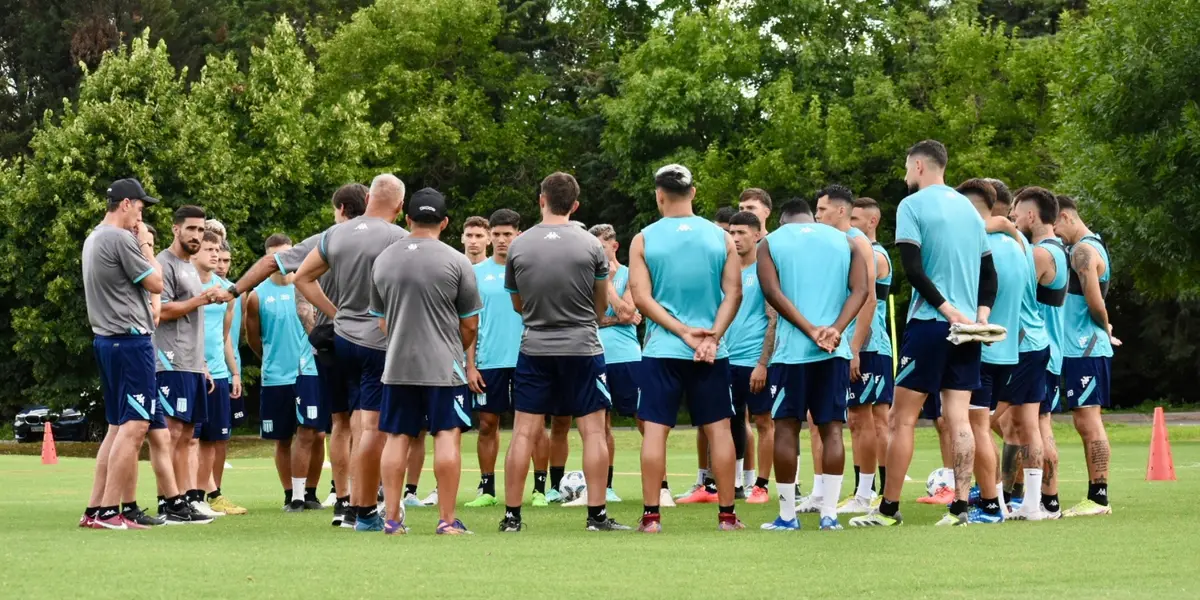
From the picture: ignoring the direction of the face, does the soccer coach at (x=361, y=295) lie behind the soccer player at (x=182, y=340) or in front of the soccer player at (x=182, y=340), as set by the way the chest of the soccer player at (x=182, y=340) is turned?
in front

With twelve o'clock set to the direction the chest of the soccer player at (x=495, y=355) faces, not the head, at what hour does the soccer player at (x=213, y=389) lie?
the soccer player at (x=213, y=389) is roughly at 3 o'clock from the soccer player at (x=495, y=355).

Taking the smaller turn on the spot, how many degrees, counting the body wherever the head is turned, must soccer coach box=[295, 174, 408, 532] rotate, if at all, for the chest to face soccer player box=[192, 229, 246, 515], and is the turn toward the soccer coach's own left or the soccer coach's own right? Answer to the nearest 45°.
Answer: approximately 90° to the soccer coach's own left

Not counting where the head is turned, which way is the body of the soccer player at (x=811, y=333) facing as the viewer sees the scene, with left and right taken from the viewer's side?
facing away from the viewer

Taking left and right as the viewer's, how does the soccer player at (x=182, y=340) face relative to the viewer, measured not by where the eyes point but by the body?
facing the viewer and to the right of the viewer

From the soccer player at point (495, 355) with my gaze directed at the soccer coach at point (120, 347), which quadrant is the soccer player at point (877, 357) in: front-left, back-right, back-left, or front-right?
back-left

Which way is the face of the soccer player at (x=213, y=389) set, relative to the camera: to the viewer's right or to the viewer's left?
to the viewer's right

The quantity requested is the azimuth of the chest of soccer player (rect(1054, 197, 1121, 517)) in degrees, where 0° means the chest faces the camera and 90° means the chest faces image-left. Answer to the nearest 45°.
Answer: approximately 90°

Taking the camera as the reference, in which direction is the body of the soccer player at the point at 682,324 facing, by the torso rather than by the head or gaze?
away from the camera

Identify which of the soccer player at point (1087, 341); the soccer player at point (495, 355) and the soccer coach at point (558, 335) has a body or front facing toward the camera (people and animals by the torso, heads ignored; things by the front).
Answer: the soccer player at point (495, 355)

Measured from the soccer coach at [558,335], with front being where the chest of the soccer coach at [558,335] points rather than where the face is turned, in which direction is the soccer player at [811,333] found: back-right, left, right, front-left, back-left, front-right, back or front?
right
